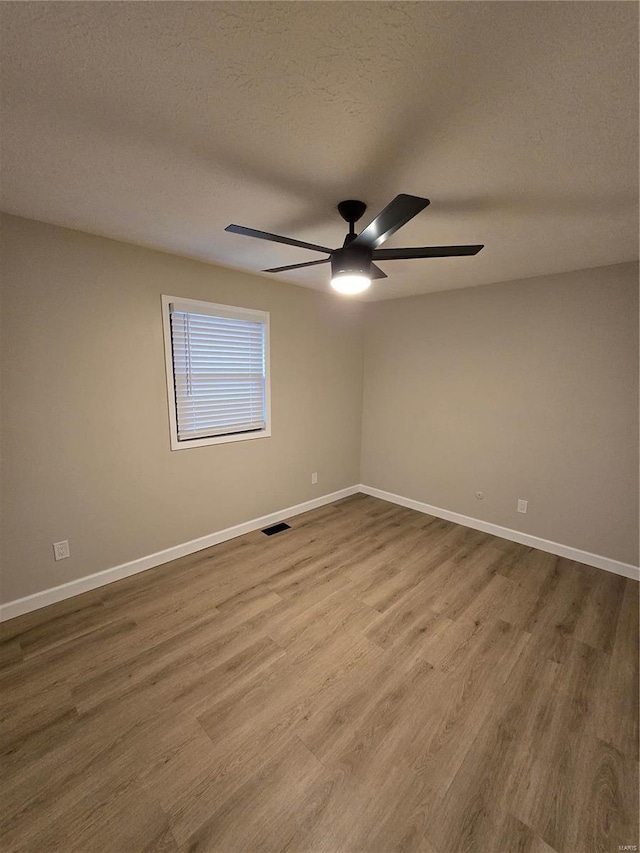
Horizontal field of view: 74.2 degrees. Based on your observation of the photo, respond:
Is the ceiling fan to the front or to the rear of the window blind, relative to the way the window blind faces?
to the front

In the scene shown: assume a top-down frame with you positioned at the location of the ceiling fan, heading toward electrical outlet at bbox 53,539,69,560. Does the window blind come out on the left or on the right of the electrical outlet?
right

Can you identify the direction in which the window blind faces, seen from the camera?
facing the viewer and to the right of the viewer
